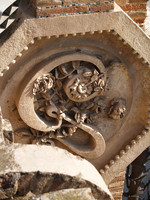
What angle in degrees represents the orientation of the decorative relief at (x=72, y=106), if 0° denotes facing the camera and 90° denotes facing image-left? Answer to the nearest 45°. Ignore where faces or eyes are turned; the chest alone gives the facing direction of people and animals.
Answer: approximately 0°
